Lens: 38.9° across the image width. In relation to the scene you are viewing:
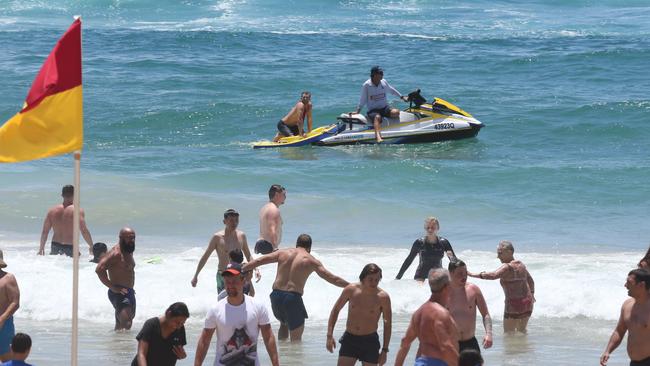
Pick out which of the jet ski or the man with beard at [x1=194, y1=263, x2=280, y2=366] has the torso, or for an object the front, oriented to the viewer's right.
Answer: the jet ski

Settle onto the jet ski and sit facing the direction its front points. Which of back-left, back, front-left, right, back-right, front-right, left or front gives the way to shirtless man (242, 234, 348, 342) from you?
right

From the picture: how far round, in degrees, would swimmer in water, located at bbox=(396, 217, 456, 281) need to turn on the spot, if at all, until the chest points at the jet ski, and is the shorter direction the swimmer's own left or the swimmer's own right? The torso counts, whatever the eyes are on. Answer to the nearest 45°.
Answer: approximately 180°

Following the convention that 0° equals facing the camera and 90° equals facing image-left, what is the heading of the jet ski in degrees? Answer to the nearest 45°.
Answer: approximately 270°

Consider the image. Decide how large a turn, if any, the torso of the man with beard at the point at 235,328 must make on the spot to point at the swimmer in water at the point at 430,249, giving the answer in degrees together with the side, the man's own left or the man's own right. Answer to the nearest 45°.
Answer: approximately 135° to the man's own left

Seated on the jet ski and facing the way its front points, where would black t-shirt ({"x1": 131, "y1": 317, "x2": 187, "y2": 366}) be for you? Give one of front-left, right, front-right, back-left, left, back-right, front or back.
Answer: right

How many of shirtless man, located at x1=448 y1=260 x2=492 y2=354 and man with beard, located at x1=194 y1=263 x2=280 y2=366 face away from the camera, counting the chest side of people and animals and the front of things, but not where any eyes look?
0

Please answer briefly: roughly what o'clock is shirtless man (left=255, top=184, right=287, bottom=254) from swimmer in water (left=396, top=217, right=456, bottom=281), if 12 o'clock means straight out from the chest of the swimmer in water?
The shirtless man is roughly at 3 o'clock from the swimmer in water.

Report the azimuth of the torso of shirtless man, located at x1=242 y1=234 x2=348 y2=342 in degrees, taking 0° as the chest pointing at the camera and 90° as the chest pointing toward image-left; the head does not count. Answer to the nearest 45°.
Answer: approximately 180°

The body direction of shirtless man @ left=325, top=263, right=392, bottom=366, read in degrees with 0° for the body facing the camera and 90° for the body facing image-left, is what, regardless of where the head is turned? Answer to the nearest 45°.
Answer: approximately 0°

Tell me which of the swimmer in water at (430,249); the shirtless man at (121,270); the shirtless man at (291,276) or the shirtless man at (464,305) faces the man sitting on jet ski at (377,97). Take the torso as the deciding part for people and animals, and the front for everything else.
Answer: the shirtless man at (291,276)

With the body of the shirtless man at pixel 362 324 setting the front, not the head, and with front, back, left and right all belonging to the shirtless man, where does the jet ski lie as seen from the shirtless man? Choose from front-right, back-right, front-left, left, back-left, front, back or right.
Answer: back
